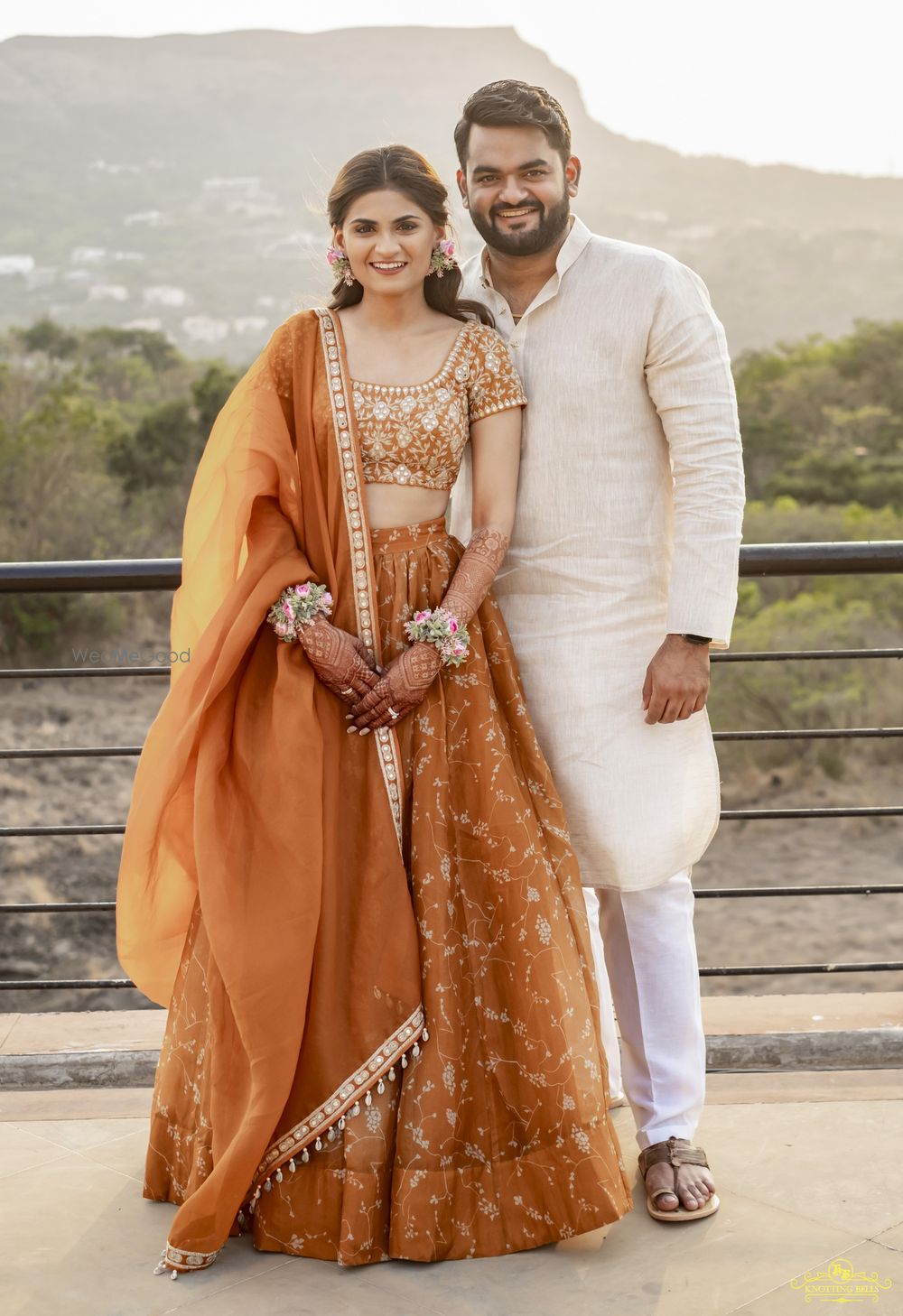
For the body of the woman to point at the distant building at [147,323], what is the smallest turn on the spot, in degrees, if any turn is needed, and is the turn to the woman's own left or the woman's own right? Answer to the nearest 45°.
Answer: approximately 180°

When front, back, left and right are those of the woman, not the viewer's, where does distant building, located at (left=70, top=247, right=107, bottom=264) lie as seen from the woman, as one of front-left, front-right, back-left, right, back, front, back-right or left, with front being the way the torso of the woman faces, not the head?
back

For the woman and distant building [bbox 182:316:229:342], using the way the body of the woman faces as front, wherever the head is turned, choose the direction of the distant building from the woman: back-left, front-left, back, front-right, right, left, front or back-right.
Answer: back

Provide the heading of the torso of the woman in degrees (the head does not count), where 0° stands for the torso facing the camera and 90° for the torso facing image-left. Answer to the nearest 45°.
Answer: approximately 0°

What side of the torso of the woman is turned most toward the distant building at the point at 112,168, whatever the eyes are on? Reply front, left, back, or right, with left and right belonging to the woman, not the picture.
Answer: back

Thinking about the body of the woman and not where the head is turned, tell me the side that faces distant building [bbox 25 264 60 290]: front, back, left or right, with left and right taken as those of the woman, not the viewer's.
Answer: back

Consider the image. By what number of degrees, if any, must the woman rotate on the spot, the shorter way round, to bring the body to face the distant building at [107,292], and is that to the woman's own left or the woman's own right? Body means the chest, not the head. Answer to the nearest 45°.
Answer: approximately 180°

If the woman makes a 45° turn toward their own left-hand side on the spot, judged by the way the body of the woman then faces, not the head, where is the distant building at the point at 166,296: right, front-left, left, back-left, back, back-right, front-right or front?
back-left

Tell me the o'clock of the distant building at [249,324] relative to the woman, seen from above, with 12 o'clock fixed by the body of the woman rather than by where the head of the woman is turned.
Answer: The distant building is roughly at 6 o'clock from the woman.
